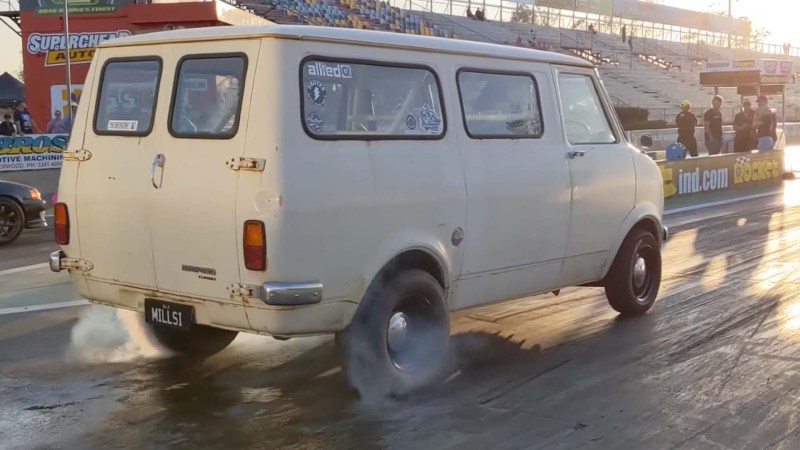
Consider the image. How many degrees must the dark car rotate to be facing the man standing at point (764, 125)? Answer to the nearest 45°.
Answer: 0° — it already faces them

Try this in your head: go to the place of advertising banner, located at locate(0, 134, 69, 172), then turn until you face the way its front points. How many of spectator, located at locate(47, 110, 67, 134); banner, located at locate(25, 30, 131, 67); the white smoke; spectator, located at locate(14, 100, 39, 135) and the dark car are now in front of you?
2

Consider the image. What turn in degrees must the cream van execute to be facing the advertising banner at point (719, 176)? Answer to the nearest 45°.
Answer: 0° — it already faces it

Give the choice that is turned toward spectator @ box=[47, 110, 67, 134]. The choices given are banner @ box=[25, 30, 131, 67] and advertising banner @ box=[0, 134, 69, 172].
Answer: the banner

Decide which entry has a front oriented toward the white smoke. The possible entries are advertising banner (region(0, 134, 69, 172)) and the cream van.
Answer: the advertising banner

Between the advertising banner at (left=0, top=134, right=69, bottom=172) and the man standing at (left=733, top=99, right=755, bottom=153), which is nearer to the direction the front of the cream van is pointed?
the man standing

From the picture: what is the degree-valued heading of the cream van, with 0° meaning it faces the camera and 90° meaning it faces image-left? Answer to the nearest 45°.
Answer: approximately 225°

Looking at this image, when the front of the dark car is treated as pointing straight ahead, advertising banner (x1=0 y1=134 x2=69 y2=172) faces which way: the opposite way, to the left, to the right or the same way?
to the right

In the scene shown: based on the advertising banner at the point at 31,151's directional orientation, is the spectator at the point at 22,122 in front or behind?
behind

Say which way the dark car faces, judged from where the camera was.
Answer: facing to the right of the viewer
